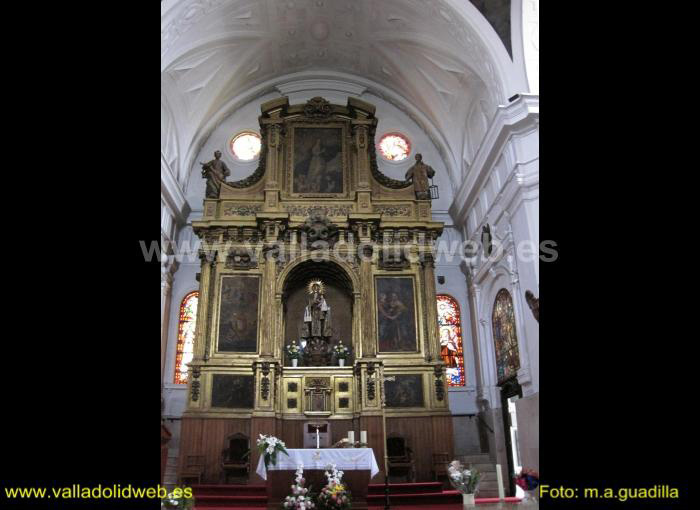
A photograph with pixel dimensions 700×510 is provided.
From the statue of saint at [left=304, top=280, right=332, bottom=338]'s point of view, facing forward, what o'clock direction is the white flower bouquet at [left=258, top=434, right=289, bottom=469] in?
The white flower bouquet is roughly at 12 o'clock from the statue of saint.

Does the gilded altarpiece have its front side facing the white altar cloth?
yes

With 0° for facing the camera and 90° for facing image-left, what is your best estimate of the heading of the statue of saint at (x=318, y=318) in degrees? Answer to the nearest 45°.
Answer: approximately 0°

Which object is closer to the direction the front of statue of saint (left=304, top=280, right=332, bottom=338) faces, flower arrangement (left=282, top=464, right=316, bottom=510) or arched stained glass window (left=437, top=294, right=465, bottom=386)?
the flower arrangement

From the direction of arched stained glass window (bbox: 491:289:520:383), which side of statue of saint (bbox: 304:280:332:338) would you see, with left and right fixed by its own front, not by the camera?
left

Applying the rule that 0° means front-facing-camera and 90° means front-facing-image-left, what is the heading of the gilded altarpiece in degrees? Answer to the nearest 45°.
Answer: approximately 0°

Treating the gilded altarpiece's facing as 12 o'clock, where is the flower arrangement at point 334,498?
The flower arrangement is roughly at 12 o'clock from the gilded altarpiece.
